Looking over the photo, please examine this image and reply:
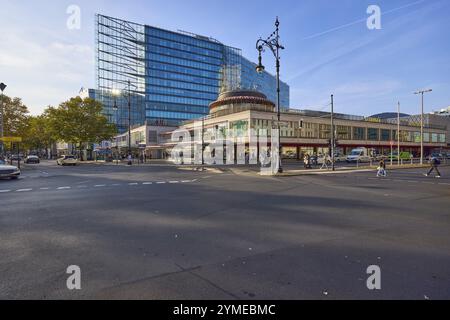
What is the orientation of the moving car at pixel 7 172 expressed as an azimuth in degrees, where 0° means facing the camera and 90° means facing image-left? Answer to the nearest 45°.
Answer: approximately 270°

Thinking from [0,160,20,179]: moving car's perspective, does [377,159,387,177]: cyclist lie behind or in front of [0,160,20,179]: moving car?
in front

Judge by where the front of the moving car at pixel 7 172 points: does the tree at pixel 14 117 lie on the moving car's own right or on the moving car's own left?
on the moving car's own left

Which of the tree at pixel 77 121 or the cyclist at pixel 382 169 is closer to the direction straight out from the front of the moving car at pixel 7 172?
the cyclist

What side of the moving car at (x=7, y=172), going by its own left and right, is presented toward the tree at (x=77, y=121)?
left

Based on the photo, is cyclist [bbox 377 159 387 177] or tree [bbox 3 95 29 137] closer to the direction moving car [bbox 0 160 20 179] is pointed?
the cyclist
